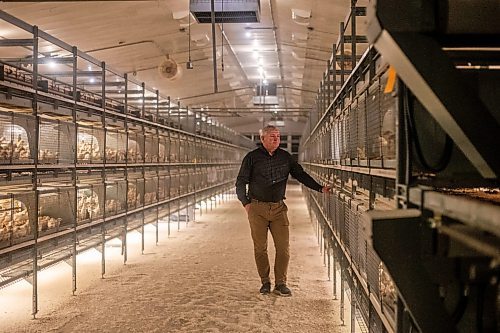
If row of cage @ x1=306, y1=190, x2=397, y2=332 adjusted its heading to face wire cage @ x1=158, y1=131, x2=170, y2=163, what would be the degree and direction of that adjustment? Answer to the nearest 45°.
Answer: approximately 45° to its right

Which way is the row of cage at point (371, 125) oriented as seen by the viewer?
to the viewer's left

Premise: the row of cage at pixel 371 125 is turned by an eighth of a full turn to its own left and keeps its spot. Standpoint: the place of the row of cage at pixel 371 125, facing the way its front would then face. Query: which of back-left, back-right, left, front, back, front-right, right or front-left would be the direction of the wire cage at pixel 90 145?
right

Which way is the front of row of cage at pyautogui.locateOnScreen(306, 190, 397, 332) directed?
to the viewer's left

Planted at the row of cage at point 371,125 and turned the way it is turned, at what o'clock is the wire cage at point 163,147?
The wire cage is roughly at 2 o'clock from the row of cage.

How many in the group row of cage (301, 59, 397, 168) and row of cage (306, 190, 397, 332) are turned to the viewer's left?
2

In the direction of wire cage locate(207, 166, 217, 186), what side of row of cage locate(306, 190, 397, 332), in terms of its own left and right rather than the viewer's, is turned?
right

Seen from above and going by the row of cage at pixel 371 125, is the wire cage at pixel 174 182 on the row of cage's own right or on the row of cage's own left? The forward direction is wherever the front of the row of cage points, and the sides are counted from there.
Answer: on the row of cage's own right
